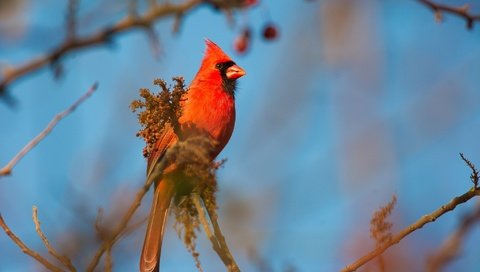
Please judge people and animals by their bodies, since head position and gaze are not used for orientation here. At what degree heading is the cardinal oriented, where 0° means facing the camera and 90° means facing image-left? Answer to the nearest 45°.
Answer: approximately 270°
